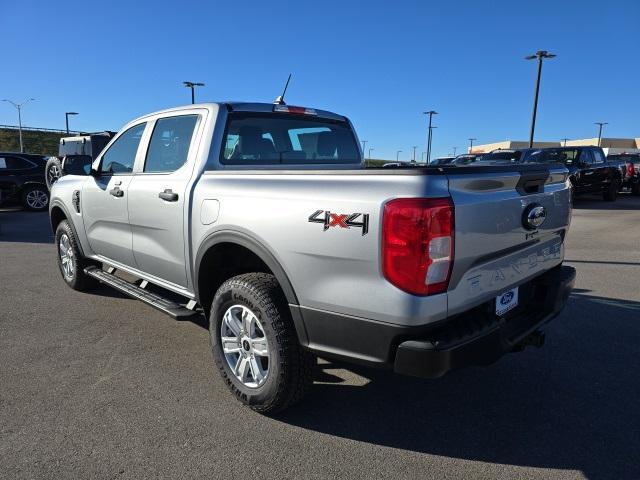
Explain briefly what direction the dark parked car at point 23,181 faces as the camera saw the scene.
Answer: facing to the left of the viewer

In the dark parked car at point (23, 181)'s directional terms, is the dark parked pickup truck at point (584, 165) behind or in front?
behind

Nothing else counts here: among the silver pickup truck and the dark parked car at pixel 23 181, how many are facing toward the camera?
0

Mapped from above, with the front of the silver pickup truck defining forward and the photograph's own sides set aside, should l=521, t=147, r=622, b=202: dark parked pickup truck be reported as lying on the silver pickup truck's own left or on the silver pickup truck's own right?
on the silver pickup truck's own right

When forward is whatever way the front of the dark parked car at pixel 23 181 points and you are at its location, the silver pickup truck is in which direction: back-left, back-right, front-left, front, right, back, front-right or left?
left

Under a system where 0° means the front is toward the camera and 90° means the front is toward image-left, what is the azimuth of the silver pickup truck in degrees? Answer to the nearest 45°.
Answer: approximately 135°

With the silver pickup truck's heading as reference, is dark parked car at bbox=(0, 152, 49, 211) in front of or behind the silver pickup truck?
in front
